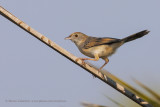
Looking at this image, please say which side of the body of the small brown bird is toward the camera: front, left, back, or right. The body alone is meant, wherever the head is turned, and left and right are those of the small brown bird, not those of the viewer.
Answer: left
